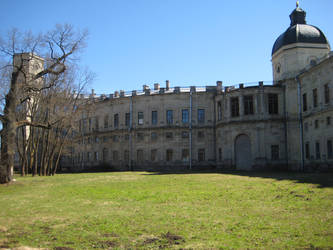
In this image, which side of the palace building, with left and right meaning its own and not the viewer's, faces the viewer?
front
